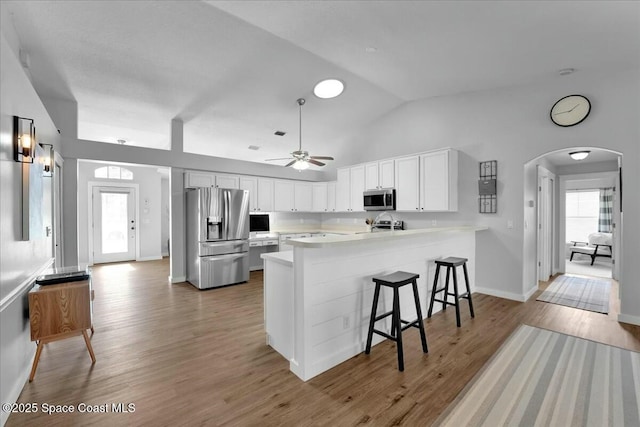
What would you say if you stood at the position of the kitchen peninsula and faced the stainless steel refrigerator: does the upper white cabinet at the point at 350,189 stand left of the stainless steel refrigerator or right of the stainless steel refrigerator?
right

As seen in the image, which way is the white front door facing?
toward the camera

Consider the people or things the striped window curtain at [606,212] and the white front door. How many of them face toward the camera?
2

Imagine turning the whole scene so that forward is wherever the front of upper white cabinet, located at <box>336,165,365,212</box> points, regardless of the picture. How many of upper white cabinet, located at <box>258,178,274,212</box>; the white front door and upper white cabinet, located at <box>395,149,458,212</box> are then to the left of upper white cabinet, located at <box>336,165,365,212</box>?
1

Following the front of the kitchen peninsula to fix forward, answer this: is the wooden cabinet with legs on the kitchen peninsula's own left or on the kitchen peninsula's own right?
on the kitchen peninsula's own right

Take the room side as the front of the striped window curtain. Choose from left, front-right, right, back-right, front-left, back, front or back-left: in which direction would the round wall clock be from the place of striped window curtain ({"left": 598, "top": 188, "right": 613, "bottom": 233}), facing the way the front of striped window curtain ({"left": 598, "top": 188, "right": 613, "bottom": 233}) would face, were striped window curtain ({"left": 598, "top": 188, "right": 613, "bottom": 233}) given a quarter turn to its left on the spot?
right

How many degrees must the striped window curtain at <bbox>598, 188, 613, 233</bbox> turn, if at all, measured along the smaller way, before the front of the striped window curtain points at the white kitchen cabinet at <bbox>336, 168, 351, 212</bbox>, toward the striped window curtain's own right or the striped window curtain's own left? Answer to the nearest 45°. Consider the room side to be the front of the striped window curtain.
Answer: approximately 45° to the striped window curtain's own right

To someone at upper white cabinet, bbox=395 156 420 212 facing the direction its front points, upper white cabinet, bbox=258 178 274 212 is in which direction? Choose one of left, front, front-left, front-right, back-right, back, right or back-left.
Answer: front-right

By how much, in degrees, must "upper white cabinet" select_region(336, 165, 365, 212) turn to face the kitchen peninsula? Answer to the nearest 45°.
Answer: approximately 45° to its left

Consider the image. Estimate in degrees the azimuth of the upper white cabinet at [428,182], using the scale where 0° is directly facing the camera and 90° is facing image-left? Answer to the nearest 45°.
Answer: approximately 45°
